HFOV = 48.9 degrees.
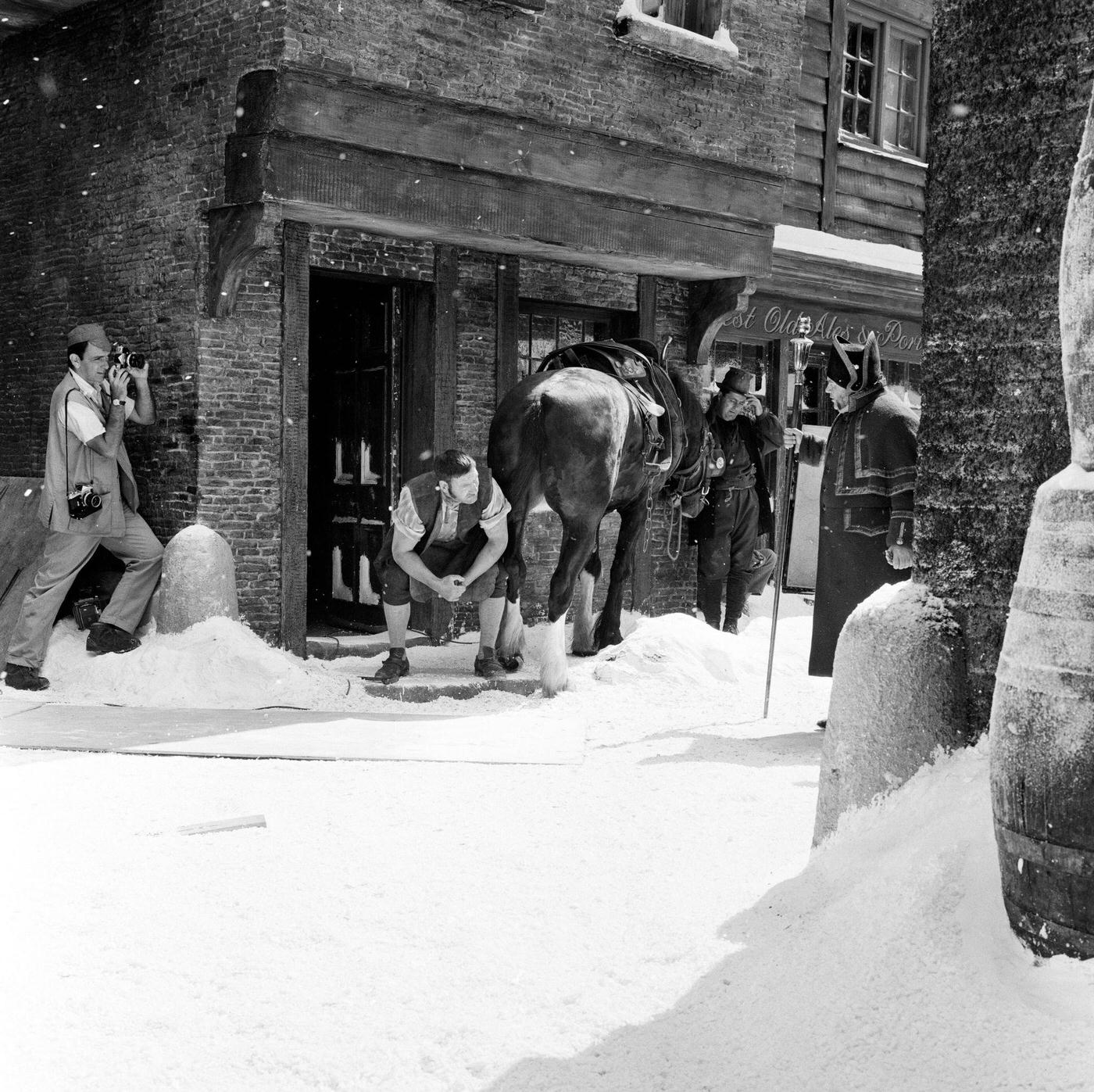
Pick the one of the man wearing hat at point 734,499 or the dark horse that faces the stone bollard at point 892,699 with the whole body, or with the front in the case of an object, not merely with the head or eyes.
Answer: the man wearing hat

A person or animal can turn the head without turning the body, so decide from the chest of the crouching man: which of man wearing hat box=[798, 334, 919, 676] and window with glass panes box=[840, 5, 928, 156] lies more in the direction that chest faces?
the man wearing hat

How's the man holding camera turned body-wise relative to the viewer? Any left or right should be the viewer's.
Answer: facing to the right of the viewer

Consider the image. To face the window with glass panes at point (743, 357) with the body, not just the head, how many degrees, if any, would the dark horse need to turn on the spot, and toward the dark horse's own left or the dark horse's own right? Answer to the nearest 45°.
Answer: approximately 45° to the dark horse's own left

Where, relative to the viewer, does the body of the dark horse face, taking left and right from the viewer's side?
facing away from the viewer and to the right of the viewer

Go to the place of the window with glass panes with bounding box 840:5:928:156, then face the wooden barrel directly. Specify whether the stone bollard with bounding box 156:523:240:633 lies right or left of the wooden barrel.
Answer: right

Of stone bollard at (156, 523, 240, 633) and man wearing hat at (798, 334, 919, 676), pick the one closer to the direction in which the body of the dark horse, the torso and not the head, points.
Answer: the man wearing hat

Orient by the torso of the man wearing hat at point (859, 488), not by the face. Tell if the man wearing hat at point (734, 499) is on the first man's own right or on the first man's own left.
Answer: on the first man's own right

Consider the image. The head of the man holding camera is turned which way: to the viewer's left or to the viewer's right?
to the viewer's right

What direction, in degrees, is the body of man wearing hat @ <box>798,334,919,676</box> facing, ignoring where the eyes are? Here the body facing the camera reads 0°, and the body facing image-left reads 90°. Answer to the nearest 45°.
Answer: approximately 45°

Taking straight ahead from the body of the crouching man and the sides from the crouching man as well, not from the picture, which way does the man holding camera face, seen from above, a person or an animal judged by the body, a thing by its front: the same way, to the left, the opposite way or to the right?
to the left
